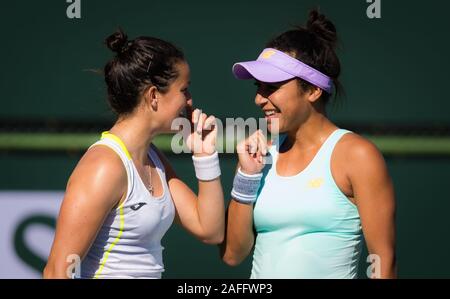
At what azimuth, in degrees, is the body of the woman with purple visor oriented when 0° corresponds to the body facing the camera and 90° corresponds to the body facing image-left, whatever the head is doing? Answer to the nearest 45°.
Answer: approximately 45°

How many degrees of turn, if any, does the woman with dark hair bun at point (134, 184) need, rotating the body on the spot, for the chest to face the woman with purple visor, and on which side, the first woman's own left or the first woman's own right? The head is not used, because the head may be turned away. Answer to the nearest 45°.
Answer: approximately 45° to the first woman's own left

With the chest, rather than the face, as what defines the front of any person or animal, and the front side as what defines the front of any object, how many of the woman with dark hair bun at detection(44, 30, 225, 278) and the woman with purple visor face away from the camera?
0

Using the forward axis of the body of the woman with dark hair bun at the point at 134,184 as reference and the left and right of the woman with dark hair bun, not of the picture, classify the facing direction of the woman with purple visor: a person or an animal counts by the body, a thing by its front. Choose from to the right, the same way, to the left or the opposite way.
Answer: to the right

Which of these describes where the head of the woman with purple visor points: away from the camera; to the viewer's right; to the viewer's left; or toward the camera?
to the viewer's left

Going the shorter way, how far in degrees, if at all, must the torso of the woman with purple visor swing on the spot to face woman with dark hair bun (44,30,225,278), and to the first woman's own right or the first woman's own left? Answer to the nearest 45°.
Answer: approximately 45° to the first woman's own right

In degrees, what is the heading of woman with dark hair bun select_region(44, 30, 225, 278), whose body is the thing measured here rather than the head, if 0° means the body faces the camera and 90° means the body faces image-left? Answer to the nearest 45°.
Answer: approximately 315°

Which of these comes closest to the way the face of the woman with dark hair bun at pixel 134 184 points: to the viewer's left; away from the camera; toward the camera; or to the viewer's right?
to the viewer's right
